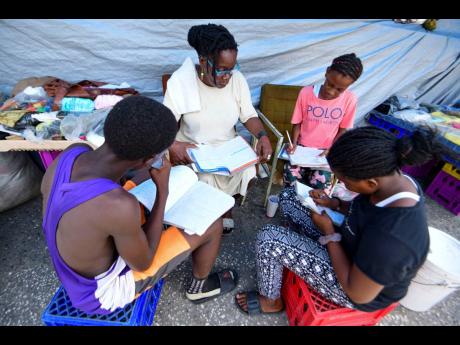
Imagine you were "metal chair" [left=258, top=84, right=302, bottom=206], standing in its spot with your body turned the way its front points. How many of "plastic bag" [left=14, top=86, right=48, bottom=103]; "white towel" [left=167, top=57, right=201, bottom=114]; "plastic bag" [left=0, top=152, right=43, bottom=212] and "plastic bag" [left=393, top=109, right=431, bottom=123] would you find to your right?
3

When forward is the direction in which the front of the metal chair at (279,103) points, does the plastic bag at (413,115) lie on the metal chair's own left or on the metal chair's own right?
on the metal chair's own left

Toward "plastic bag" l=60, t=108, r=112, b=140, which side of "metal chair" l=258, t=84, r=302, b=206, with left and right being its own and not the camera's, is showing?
right

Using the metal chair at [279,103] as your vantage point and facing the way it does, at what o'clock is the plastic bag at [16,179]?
The plastic bag is roughly at 3 o'clock from the metal chair.

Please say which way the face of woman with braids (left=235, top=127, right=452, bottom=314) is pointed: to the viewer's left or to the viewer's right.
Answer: to the viewer's left

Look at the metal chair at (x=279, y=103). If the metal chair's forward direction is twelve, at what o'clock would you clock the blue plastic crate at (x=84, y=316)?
The blue plastic crate is roughly at 2 o'clock from the metal chair.

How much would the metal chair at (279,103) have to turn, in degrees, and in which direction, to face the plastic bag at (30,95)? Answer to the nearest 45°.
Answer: approximately 90° to its right
